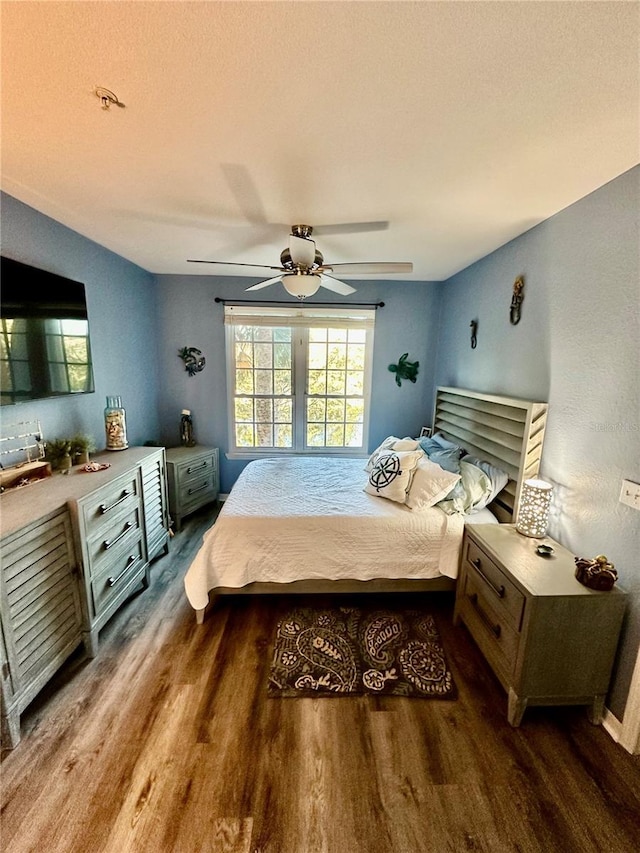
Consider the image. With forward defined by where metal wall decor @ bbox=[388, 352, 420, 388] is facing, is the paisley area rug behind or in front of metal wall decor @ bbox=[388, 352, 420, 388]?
in front

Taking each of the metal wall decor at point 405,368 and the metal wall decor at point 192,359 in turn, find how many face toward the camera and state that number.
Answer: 2

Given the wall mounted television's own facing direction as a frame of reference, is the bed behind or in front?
in front

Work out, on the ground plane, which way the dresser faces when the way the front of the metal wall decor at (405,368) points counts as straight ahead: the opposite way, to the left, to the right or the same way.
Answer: to the left

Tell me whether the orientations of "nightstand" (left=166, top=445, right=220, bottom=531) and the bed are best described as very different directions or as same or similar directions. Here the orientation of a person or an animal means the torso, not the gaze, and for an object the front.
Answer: very different directions

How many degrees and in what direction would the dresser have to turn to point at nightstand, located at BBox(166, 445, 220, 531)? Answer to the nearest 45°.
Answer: approximately 90° to its left

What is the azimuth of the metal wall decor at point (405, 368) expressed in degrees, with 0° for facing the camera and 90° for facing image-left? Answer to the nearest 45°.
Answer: approximately 0°

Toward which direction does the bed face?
to the viewer's left

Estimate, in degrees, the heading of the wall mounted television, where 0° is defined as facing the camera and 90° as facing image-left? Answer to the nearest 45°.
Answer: approximately 315°

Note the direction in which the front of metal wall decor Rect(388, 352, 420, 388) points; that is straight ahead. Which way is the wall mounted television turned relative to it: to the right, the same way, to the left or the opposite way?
to the left

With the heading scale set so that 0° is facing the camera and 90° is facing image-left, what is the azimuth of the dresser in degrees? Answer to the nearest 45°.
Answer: approximately 315°

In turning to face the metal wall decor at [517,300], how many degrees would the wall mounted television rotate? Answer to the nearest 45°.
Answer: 0° — it already faces it
